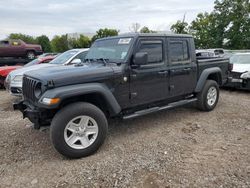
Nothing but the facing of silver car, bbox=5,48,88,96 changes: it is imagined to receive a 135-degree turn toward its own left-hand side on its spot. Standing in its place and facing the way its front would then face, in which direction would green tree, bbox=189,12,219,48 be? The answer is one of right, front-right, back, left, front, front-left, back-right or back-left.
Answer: front-left

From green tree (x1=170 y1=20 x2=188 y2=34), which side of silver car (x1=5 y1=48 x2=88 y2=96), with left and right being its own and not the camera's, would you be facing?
back

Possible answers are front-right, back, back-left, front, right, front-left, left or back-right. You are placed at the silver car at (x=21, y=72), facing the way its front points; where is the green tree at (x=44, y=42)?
back-right

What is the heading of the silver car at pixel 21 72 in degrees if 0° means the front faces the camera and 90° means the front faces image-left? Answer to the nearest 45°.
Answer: approximately 45°

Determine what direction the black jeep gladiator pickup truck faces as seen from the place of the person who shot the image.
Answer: facing the viewer and to the left of the viewer

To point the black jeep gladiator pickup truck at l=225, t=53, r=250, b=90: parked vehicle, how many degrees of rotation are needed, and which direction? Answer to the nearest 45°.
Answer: approximately 180°

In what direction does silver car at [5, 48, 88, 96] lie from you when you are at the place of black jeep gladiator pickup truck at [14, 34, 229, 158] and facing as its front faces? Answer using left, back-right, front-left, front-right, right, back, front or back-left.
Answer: right

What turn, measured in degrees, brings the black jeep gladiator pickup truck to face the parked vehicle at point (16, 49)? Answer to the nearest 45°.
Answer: approximately 90° to its right

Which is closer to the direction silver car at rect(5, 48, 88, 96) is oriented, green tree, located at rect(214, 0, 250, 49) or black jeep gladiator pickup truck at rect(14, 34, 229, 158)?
the black jeep gladiator pickup truck
